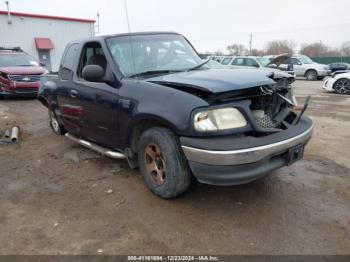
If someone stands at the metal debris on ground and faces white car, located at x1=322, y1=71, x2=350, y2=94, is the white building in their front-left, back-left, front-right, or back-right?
front-left

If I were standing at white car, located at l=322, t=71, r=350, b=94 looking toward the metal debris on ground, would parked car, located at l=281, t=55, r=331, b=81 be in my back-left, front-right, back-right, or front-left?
back-right

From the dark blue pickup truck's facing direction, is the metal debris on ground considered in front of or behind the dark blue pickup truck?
behind

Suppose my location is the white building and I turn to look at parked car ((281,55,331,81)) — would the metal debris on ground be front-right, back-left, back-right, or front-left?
front-right

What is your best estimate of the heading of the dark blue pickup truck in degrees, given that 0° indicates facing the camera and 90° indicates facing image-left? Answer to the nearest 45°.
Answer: approximately 315°

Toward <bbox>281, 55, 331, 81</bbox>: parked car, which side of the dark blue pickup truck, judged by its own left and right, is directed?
left
